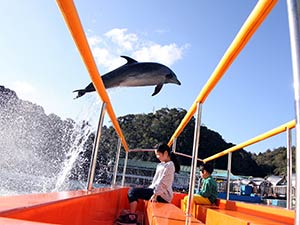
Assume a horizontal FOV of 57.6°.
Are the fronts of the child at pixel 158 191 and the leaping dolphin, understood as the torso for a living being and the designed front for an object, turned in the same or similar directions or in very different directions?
very different directions

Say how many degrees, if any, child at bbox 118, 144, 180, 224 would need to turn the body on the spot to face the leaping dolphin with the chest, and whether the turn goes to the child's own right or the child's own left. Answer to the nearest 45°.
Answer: approximately 90° to the child's own right

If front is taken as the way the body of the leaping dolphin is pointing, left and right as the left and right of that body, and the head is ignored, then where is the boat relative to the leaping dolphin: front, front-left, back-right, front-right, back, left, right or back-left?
right

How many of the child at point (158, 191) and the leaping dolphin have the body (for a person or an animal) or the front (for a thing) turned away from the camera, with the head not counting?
0

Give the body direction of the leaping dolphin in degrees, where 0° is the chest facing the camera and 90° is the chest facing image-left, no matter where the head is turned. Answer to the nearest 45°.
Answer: approximately 270°

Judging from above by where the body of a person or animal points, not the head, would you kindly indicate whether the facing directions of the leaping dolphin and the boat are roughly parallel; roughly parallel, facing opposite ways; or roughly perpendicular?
roughly perpendicular

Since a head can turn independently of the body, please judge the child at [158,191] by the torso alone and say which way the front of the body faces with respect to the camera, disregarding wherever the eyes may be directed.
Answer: to the viewer's left

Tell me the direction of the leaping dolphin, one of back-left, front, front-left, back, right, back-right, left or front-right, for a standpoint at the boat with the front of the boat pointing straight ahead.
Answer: front

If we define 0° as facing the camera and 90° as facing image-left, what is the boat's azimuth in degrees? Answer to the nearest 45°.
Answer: approximately 180°

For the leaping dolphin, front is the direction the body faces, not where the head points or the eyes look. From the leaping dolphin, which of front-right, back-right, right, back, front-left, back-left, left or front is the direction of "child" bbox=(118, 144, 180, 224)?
right
